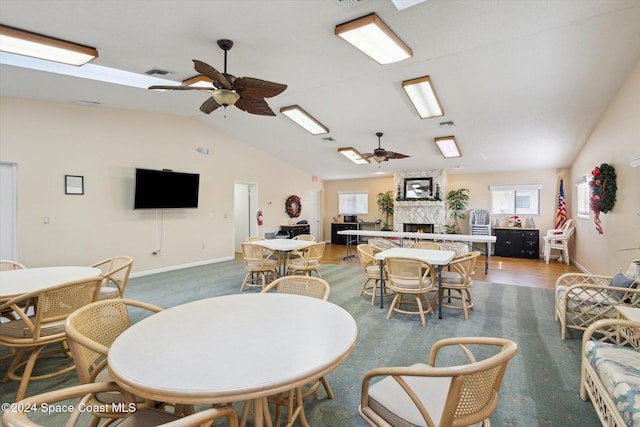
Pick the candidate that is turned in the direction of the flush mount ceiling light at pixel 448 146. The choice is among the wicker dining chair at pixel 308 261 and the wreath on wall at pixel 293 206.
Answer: the wreath on wall

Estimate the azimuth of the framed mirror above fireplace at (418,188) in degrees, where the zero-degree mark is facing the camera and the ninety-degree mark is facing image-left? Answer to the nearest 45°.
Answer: approximately 0°

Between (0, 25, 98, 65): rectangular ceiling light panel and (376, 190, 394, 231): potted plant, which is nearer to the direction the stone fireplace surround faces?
the rectangular ceiling light panel

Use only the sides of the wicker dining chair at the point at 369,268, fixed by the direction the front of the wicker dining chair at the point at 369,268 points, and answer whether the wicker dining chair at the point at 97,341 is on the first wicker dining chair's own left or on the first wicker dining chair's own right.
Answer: on the first wicker dining chair's own right

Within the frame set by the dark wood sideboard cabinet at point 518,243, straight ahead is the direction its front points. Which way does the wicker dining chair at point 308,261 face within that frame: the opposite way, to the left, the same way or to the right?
to the right

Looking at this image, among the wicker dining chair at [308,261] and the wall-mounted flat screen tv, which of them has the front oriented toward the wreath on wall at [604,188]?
the wall-mounted flat screen tv

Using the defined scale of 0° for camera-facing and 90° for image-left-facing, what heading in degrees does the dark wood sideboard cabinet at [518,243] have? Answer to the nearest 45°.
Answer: approximately 0°

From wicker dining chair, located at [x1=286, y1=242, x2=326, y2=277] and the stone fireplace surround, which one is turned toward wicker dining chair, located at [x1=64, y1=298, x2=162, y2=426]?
the stone fireplace surround

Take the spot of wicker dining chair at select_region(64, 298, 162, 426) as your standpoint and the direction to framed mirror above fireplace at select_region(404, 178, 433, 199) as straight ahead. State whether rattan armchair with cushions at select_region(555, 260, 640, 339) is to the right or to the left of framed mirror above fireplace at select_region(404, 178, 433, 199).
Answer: right

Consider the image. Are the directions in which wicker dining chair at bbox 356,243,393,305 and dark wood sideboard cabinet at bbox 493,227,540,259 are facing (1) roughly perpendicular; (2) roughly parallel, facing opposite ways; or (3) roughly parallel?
roughly perpendicular

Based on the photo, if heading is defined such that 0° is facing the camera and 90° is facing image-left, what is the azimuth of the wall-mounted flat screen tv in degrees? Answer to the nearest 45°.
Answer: approximately 315°

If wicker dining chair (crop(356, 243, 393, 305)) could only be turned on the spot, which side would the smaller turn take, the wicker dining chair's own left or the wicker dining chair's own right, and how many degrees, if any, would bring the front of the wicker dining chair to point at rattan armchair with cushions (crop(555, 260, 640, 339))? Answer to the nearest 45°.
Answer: approximately 45° to the wicker dining chair's own right

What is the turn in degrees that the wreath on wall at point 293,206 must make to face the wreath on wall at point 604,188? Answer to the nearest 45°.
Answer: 0° — it already faces it

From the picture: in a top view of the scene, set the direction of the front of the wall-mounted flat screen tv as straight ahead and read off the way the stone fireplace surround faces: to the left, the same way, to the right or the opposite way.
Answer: to the right
